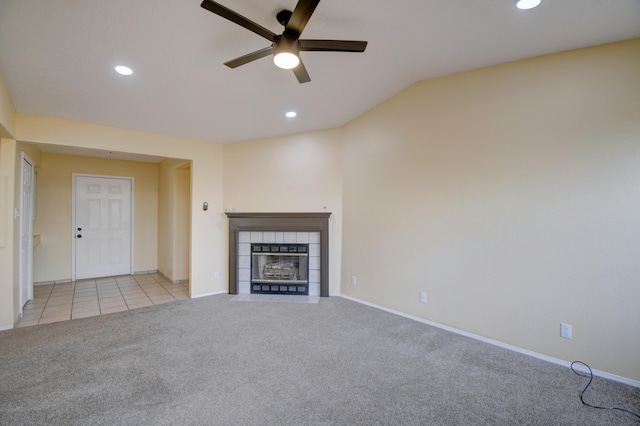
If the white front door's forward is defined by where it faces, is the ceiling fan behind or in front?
in front

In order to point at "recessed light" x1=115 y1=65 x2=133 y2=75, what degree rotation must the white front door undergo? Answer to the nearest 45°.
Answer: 0° — it already faces it

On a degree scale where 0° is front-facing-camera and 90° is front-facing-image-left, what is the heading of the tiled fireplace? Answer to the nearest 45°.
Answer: approximately 0°

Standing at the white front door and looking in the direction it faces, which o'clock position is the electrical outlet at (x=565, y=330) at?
The electrical outlet is roughly at 11 o'clock from the white front door.

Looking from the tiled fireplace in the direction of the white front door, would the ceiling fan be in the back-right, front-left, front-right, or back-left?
back-left

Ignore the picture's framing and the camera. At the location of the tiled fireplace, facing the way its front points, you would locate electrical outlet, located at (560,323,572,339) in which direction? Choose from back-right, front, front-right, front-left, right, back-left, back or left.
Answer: front-left

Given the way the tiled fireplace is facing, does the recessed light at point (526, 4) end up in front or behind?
in front

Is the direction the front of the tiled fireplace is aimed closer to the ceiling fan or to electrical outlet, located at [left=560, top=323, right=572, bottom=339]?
the ceiling fan

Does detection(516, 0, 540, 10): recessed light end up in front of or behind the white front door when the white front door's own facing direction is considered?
in front

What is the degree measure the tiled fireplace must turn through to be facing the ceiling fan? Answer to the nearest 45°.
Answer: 0° — it already faces it

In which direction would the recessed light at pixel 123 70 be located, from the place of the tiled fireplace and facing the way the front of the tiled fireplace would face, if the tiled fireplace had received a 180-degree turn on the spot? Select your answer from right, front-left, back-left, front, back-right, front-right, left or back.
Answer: back-left

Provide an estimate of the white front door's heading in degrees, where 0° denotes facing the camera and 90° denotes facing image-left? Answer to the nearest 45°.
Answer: approximately 0°

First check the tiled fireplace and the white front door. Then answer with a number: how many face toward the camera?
2

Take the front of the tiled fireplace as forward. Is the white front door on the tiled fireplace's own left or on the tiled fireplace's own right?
on the tiled fireplace's own right
